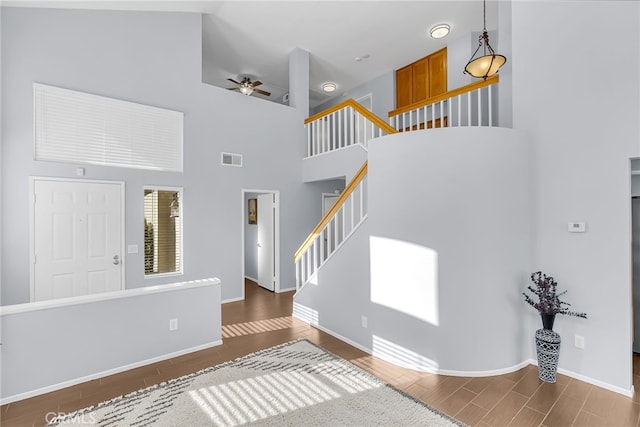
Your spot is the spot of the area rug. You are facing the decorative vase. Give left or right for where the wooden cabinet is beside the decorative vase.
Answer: left

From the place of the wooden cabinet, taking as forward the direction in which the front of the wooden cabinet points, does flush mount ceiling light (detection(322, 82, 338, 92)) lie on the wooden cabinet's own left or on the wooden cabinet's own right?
on the wooden cabinet's own right

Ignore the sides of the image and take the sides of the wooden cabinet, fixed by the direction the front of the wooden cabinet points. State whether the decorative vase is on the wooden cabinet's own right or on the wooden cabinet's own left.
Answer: on the wooden cabinet's own left

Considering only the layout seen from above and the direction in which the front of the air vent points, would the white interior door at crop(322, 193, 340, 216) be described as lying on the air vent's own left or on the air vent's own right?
on the air vent's own left

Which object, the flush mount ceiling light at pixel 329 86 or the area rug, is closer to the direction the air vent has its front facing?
the area rug

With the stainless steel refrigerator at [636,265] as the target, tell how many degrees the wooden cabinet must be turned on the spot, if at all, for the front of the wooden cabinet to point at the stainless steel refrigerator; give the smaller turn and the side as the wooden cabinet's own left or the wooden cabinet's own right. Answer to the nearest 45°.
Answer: approximately 90° to the wooden cabinet's own left

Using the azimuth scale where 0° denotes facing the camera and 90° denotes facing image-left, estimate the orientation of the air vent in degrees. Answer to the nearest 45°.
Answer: approximately 0°

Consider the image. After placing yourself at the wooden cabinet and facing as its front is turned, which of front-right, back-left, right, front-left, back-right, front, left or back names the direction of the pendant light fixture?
front-left

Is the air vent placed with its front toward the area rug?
yes

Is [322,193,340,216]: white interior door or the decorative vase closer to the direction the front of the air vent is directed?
the decorative vase

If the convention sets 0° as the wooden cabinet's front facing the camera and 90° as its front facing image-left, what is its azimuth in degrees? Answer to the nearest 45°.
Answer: approximately 45°

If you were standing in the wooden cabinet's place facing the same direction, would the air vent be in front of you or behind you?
in front

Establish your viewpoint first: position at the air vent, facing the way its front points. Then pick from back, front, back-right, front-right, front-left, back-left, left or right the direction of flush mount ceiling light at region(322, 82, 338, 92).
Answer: back-left

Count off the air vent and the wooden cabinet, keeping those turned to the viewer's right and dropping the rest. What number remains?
0
